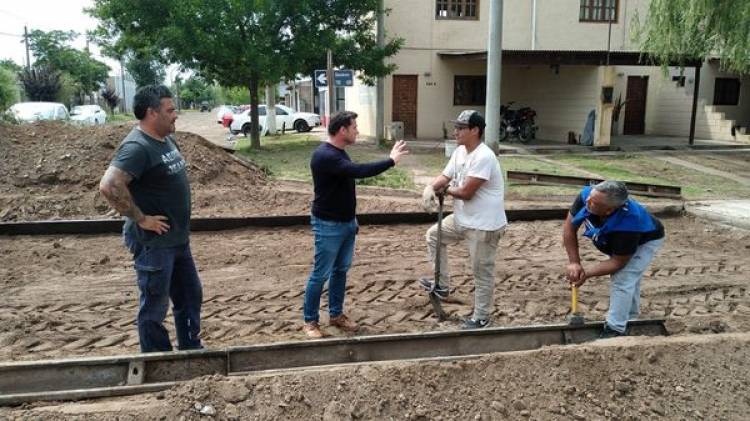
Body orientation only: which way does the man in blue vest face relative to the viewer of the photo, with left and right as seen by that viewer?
facing the viewer and to the left of the viewer

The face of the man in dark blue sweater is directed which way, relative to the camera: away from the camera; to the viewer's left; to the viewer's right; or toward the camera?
to the viewer's right

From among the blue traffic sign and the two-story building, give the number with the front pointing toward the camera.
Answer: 2

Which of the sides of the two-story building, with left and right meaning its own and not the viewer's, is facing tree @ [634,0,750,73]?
front

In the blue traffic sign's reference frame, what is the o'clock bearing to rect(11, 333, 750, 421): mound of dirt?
The mound of dirt is roughly at 12 o'clock from the blue traffic sign.

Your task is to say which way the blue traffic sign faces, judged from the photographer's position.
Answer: facing the viewer

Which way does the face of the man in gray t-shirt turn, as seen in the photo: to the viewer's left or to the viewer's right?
to the viewer's right

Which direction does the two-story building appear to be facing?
toward the camera

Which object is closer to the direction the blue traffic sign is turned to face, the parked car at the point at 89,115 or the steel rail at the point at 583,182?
the steel rail

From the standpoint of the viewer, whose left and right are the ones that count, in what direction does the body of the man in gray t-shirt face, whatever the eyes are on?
facing the viewer and to the right of the viewer

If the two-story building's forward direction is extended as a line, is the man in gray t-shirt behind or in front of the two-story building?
in front

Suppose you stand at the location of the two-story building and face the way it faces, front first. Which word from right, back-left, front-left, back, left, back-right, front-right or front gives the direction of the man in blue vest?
front

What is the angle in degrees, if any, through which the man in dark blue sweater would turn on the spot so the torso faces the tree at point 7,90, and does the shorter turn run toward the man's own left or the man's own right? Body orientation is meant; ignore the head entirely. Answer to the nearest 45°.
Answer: approximately 135° to the man's own left

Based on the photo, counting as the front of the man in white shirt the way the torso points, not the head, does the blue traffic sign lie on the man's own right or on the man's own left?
on the man's own right
